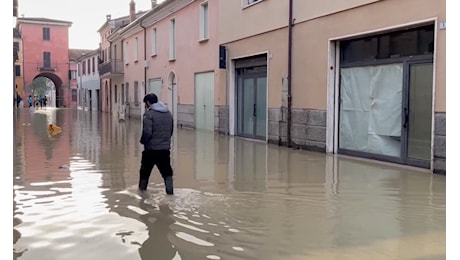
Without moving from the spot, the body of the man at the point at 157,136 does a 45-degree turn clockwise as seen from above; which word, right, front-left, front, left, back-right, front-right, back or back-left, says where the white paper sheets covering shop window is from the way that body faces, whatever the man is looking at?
front-right

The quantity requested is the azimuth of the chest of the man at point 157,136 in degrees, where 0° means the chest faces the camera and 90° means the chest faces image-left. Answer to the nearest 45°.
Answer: approximately 135°
